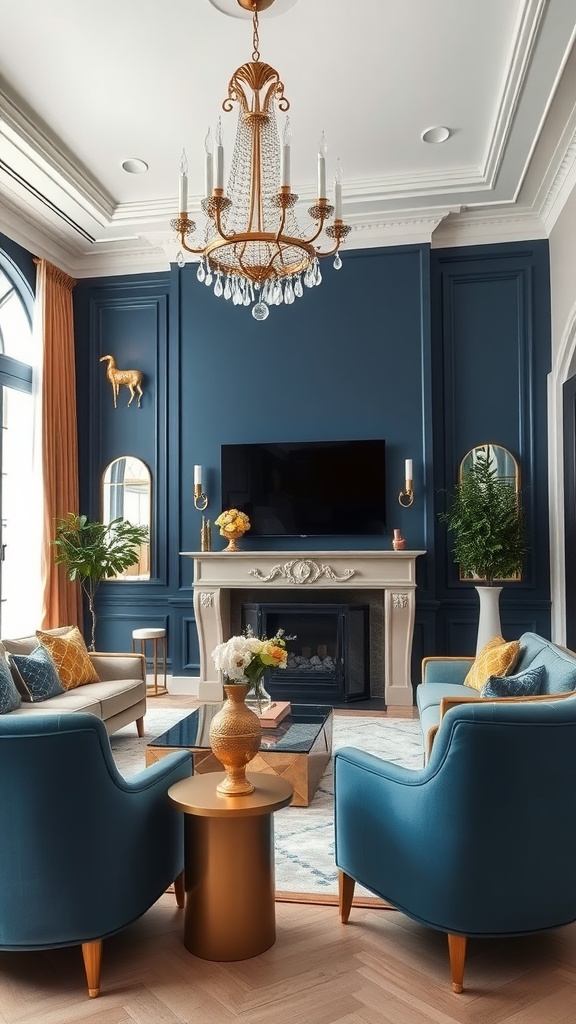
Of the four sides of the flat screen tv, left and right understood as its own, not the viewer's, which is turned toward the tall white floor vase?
left

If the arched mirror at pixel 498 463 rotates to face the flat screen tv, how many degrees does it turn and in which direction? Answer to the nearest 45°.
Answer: approximately 90° to its right

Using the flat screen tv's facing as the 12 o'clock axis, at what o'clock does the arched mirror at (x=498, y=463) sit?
The arched mirror is roughly at 9 o'clock from the flat screen tv.

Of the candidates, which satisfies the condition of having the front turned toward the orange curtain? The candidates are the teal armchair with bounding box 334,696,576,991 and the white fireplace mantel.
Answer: the teal armchair

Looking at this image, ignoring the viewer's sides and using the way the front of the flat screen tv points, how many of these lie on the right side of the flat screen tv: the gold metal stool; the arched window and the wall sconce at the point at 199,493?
3

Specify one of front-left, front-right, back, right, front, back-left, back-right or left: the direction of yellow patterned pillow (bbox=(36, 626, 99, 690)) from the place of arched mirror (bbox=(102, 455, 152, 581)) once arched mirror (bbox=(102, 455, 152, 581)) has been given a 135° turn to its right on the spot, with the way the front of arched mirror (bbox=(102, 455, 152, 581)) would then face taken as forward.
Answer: back-left

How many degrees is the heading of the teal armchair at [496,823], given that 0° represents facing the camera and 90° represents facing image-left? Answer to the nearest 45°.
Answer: approximately 135°

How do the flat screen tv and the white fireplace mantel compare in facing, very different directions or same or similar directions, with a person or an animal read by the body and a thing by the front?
same or similar directions

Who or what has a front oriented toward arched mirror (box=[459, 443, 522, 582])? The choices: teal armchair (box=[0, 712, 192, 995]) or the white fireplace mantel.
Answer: the teal armchair

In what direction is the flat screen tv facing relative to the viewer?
toward the camera

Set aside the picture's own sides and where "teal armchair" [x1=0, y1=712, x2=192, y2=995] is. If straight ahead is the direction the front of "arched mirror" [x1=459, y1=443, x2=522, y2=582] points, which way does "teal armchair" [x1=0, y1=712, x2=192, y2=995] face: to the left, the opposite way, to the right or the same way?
the opposite way

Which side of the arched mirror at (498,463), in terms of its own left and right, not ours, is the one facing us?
front

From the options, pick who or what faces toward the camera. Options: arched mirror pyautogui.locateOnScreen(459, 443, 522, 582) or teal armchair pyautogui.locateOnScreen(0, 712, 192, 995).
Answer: the arched mirror

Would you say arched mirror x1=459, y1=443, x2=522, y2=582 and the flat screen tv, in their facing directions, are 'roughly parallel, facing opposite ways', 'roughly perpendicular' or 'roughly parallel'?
roughly parallel

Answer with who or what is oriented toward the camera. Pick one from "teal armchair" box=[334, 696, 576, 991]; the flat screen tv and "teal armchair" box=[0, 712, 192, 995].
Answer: the flat screen tv

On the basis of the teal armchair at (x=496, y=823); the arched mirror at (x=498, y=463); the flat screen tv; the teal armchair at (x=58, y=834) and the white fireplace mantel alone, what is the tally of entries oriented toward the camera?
3

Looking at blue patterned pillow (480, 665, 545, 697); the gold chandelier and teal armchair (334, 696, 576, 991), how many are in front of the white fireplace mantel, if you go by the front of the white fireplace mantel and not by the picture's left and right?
3

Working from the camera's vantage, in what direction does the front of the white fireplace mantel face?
facing the viewer

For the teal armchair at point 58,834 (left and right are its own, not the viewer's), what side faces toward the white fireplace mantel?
front

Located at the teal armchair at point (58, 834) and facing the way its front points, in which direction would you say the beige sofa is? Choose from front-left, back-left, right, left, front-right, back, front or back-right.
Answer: front-left
